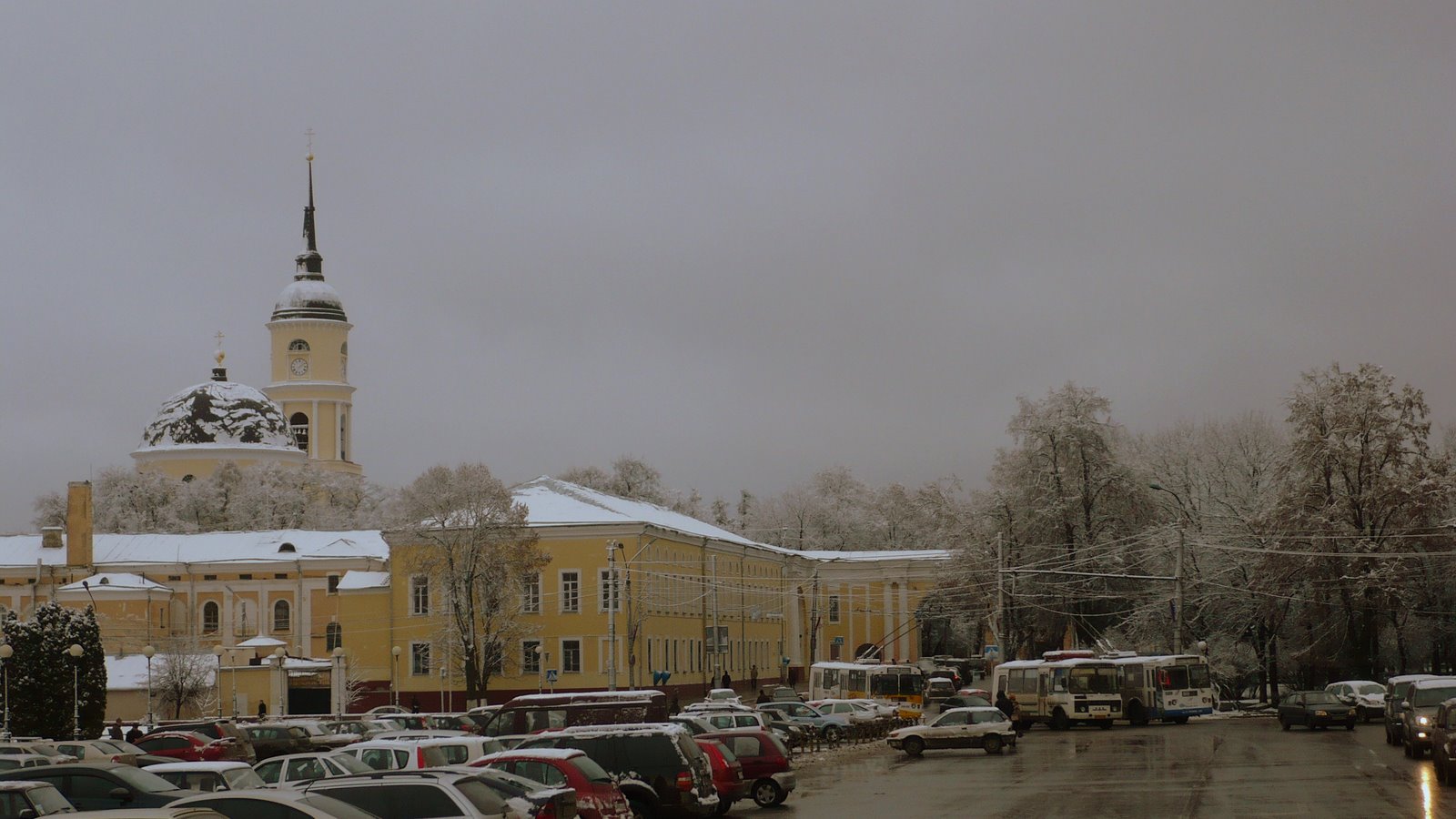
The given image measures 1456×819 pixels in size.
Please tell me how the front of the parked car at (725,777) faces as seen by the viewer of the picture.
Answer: facing away from the viewer and to the left of the viewer

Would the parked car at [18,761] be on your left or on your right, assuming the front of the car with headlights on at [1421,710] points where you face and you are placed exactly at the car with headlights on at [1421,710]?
on your right

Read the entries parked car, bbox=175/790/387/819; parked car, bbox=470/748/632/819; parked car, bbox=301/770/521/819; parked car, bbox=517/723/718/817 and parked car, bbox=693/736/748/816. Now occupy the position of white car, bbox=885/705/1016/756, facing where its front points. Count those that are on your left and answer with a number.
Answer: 5

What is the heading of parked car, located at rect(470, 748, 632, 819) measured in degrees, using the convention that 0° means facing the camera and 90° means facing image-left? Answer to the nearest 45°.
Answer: approximately 135°

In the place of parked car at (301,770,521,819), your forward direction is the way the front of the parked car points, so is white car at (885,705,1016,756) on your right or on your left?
on your right

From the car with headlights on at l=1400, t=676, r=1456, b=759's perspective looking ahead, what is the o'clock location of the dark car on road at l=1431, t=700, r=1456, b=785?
the dark car on road at l=1431, t=700, r=1456, b=785 is roughly at 12 o'clock from the car with headlights on at l=1400, t=676, r=1456, b=759.

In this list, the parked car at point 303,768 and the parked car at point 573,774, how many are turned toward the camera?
0

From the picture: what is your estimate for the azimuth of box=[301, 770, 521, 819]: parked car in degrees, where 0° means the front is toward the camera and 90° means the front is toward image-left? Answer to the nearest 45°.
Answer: approximately 135°

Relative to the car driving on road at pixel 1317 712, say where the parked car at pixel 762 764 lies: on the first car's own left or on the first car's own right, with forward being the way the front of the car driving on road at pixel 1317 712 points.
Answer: on the first car's own right

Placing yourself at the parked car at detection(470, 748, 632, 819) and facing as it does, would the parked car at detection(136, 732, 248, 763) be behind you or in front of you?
in front
